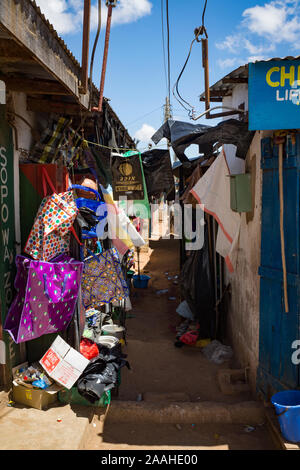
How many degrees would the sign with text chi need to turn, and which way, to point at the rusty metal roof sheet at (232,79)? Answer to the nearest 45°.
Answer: approximately 180°

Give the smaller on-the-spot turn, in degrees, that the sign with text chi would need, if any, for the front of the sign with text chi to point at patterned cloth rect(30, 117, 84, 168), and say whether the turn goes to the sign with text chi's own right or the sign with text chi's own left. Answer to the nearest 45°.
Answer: approximately 90° to the sign with text chi's own right

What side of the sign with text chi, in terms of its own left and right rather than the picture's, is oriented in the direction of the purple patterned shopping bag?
right

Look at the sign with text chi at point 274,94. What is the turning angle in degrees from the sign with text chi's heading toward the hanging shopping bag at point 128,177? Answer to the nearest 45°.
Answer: approximately 135° to its right

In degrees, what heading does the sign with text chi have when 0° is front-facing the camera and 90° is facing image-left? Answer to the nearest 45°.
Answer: approximately 0°

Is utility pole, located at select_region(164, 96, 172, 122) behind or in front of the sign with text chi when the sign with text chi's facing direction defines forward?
behind

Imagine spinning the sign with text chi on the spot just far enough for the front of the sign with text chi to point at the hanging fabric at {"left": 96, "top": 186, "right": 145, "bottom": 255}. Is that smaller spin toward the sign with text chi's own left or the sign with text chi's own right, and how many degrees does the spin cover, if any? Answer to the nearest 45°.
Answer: approximately 135° to the sign with text chi's own right
